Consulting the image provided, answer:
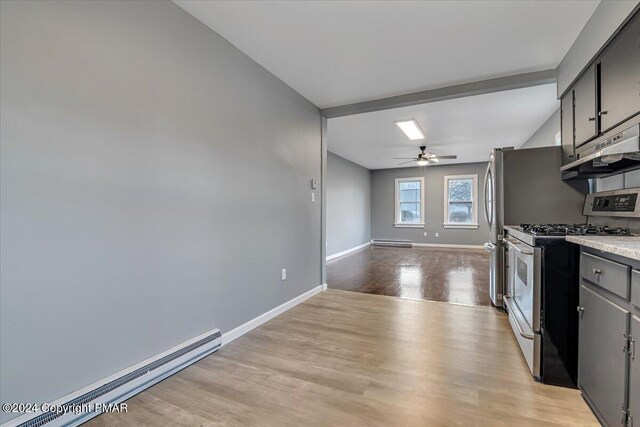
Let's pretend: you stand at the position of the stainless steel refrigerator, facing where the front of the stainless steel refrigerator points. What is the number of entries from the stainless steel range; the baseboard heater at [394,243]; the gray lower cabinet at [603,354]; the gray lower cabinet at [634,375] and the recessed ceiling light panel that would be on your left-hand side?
3

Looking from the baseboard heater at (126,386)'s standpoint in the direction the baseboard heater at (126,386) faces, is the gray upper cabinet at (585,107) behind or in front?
in front

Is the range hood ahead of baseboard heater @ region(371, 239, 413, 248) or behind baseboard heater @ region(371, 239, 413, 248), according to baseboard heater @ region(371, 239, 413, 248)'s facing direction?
ahead

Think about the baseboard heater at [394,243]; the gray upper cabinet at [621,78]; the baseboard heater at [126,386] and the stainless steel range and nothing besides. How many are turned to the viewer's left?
2

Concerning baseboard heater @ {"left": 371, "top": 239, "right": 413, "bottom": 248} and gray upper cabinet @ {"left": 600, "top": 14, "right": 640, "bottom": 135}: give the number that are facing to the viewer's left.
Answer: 1

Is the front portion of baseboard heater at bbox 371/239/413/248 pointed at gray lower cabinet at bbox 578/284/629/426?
yes

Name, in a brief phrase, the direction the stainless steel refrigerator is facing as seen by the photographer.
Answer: facing to the left of the viewer

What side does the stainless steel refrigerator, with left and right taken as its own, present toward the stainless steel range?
left

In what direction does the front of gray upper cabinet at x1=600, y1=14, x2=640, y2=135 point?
to the viewer's left

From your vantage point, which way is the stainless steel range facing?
to the viewer's left
